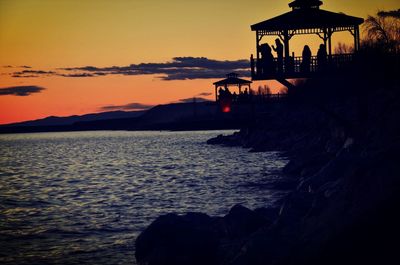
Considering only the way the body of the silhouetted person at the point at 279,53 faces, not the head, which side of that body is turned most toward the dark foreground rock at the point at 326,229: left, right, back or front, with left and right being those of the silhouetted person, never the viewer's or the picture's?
left

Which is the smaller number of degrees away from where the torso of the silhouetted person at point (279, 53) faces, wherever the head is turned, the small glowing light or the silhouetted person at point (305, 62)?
the small glowing light

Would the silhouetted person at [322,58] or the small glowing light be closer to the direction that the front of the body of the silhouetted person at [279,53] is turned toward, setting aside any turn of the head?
the small glowing light

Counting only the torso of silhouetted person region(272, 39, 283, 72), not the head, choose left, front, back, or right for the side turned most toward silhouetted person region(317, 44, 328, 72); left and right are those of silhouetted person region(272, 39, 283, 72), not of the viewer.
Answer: back

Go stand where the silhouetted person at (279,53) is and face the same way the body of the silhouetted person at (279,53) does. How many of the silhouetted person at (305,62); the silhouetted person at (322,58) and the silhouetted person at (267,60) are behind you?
2

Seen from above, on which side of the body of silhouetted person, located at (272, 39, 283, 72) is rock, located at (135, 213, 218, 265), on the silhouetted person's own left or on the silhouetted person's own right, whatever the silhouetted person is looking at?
on the silhouetted person's own left

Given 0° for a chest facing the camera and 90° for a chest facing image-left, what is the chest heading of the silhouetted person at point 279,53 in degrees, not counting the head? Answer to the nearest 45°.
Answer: approximately 90°
